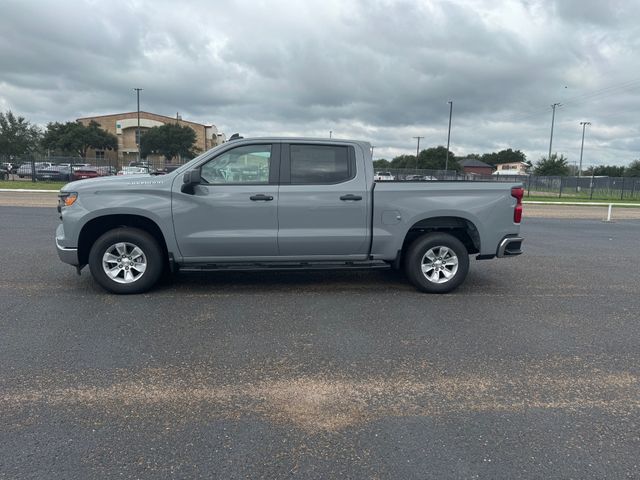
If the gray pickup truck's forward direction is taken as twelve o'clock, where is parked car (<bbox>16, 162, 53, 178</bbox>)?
The parked car is roughly at 2 o'clock from the gray pickup truck.

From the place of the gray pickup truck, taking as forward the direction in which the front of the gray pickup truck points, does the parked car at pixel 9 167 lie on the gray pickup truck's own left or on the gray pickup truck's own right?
on the gray pickup truck's own right

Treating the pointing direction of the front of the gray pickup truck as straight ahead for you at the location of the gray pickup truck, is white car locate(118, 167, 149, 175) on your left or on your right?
on your right

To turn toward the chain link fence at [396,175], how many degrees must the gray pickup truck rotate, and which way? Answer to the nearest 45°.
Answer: approximately 90° to its right

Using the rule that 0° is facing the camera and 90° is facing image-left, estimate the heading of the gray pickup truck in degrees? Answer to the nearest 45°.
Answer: approximately 90°

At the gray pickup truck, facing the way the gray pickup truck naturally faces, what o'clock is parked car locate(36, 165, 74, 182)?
The parked car is roughly at 2 o'clock from the gray pickup truck.
